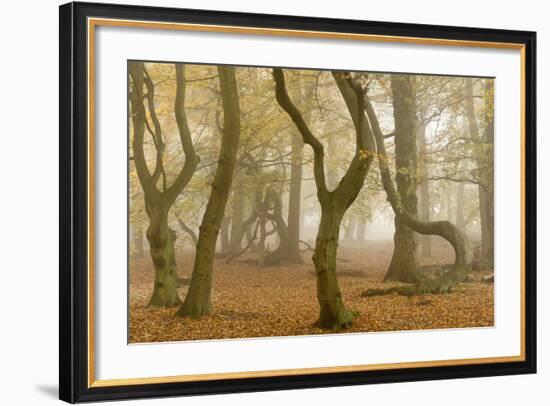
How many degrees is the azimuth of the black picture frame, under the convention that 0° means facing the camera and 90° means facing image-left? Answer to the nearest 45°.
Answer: approximately 315°
